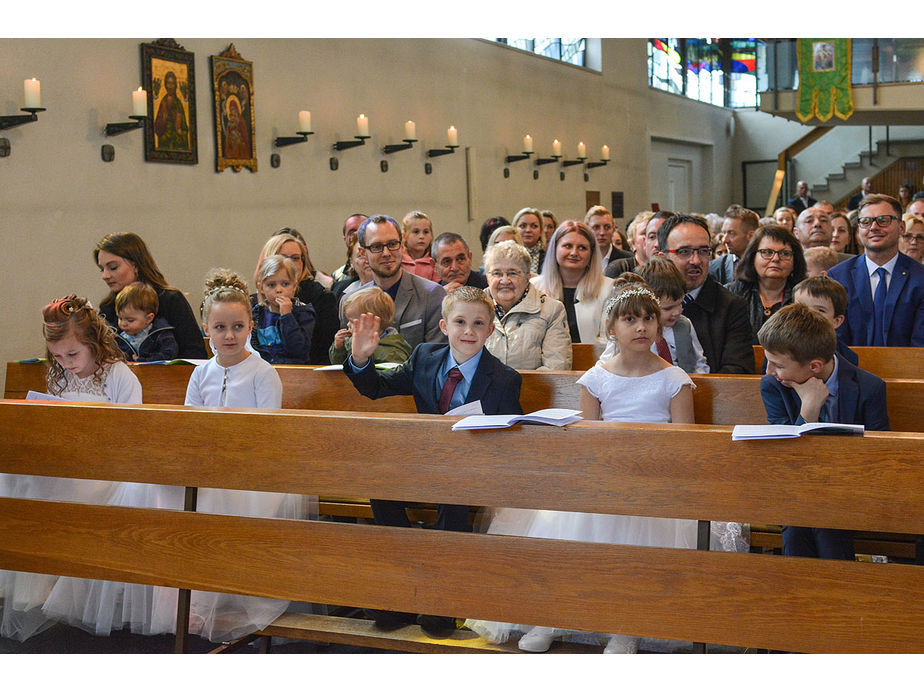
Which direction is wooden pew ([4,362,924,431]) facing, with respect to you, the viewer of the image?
facing the viewer

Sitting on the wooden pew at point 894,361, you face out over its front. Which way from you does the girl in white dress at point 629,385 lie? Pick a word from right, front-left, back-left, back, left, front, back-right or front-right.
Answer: front-right

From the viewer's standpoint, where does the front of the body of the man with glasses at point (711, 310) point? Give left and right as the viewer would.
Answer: facing the viewer and to the left of the viewer

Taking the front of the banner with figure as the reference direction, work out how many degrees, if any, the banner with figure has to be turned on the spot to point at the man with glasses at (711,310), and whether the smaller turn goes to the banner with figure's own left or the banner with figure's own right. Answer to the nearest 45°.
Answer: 0° — it already faces them

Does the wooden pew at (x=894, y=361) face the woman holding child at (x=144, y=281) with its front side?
no

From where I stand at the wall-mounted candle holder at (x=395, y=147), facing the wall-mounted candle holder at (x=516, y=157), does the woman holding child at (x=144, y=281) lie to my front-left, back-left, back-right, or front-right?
back-right

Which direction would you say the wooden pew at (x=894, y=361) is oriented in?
toward the camera

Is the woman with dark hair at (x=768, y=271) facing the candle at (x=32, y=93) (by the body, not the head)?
no

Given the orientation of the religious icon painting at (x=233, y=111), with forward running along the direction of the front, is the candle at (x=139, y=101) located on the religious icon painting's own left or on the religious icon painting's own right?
on the religious icon painting's own right

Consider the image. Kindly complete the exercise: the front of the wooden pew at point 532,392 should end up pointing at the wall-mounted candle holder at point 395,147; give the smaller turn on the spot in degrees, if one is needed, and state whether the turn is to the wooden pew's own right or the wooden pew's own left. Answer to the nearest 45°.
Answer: approximately 180°

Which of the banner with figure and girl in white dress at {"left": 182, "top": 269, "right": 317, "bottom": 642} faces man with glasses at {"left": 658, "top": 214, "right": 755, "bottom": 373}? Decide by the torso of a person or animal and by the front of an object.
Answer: the banner with figure

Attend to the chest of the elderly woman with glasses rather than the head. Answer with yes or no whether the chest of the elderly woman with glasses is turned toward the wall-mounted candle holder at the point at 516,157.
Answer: no

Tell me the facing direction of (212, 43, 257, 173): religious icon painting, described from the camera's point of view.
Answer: facing the viewer and to the right of the viewer

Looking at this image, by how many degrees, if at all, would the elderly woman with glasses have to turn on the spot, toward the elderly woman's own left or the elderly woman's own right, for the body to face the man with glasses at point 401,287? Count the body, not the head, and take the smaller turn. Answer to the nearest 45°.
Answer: approximately 90° to the elderly woman's own right

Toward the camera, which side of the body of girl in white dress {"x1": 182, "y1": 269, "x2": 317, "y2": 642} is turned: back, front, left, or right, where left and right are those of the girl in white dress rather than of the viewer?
front

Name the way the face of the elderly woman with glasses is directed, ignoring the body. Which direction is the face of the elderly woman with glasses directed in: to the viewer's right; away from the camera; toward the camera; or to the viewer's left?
toward the camera

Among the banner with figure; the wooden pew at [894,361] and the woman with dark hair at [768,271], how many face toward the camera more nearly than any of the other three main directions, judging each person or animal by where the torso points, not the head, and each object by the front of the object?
3
